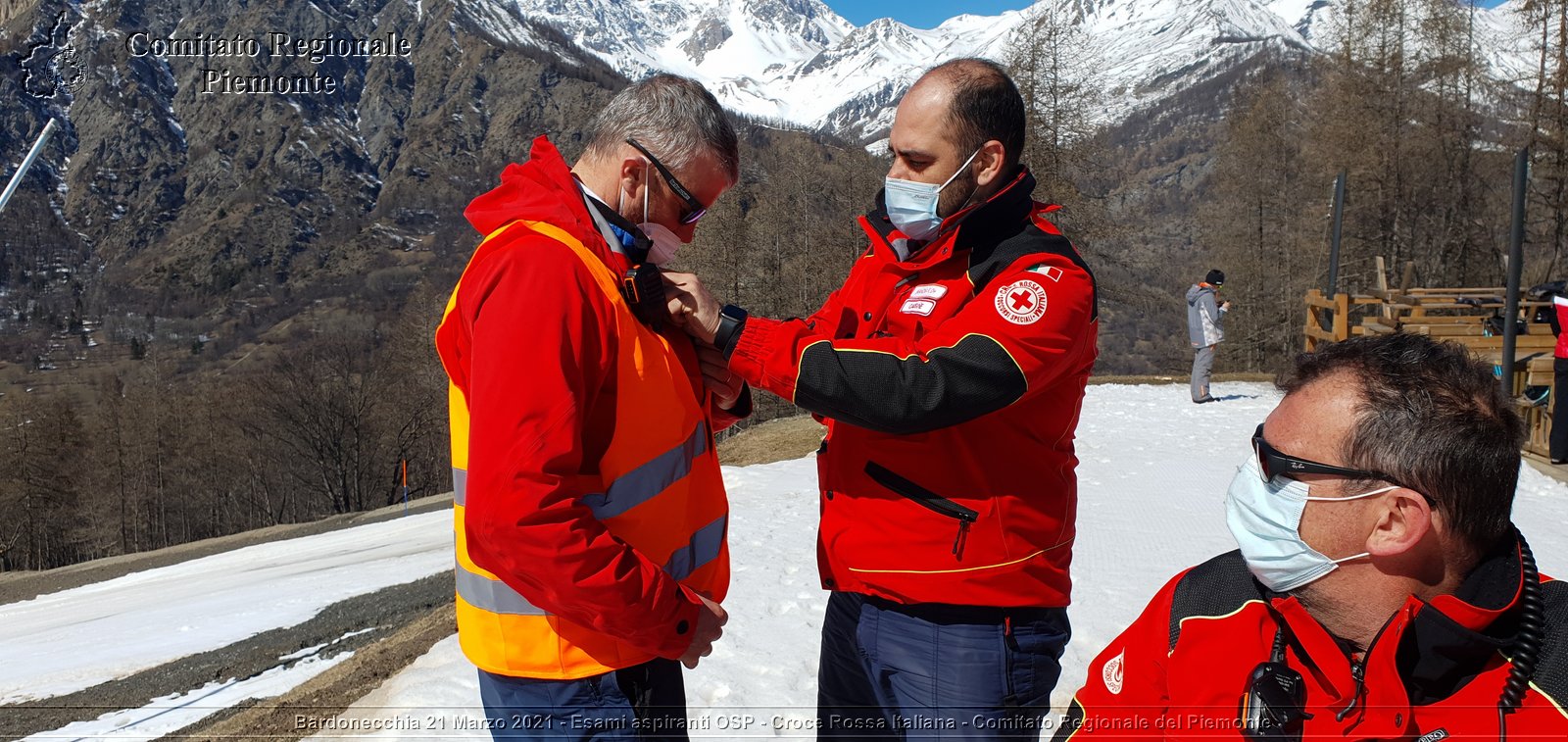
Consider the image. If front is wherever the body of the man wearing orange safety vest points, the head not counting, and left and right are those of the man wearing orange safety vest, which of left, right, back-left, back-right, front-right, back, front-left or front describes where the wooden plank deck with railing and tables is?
front-left

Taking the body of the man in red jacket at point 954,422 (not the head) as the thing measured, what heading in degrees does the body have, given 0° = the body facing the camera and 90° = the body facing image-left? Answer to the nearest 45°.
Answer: approximately 45°

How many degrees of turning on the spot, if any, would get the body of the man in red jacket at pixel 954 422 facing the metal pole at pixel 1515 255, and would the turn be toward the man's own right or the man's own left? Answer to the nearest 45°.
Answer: approximately 180°

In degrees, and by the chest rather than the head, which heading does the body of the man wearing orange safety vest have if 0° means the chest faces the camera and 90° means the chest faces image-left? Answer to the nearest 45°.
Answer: approximately 270°

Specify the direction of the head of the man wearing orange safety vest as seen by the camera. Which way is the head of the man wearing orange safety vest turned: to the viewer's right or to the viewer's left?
to the viewer's right

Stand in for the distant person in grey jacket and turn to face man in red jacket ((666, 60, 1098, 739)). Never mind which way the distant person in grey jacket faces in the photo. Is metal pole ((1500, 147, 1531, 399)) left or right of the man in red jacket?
left

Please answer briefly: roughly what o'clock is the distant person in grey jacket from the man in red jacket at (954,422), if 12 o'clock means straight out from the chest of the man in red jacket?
The distant person in grey jacket is roughly at 5 o'clock from the man in red jacket.

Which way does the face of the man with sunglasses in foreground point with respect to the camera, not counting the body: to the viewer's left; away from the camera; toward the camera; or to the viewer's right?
to the viewer's left

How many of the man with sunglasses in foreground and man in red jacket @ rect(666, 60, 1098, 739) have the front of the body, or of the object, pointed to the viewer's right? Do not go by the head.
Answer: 0

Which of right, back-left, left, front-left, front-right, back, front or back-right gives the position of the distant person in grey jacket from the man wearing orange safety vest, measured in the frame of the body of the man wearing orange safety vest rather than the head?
front-left

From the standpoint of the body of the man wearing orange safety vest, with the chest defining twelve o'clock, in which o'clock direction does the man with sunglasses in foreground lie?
The man with sunglasses in foreground is roughly at 1 o'clock from the man wearing orange safety vest.
